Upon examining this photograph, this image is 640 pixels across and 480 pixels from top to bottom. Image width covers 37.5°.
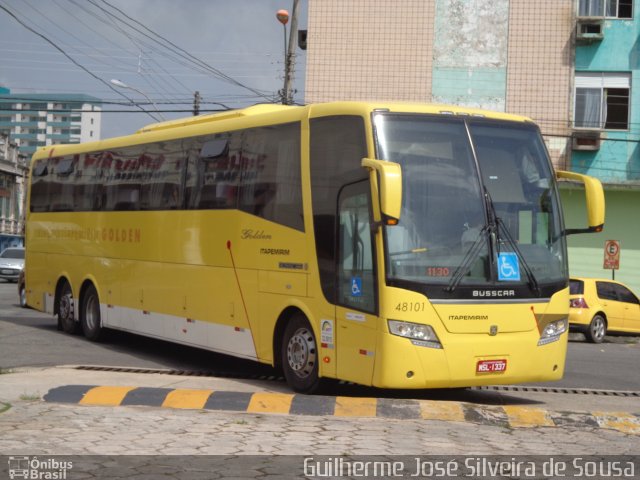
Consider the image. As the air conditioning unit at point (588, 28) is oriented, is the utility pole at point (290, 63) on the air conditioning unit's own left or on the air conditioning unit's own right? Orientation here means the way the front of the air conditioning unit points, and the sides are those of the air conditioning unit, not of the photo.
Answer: on the air conditioning unit's own right

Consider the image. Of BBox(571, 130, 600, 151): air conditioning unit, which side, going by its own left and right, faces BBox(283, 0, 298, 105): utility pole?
right

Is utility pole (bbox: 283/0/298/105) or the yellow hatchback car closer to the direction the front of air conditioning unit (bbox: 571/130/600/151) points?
the yellow hatchback car

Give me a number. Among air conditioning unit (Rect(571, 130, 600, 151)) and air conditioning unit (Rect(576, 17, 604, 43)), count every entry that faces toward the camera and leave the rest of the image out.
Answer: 2

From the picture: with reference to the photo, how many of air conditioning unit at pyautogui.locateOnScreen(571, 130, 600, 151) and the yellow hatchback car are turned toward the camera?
1

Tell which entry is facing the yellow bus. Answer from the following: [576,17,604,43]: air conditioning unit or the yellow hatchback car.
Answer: the air conditioning unit

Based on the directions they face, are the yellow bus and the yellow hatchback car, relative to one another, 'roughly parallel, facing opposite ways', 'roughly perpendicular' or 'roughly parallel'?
roughly perpendicular

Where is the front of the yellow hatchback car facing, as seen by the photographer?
facing away from the viewer and to the right of the viewer

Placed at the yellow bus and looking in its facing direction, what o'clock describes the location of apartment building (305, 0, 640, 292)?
The apartment building is roughly at 8 o'clock from the yellow bus.

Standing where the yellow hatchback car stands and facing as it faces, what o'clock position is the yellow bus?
The yellow bus is roughly at 5 o'clock from the yellow hatchback car.

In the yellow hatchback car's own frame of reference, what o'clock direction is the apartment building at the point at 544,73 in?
The apartment building is roughly at 10 o'clock from the yellow hatchback car.

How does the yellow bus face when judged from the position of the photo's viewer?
facing the viewer and to the right of the viewer

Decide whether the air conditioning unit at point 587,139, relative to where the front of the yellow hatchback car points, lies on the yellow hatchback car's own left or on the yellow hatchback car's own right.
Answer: on the yellow hatchback car's own left

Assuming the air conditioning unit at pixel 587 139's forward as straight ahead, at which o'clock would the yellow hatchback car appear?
The yellow hatchback car is roughly at 12 o'clock from the air conditioning unit.

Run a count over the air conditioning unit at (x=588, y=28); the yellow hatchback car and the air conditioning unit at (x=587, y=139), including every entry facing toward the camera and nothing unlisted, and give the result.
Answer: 2
